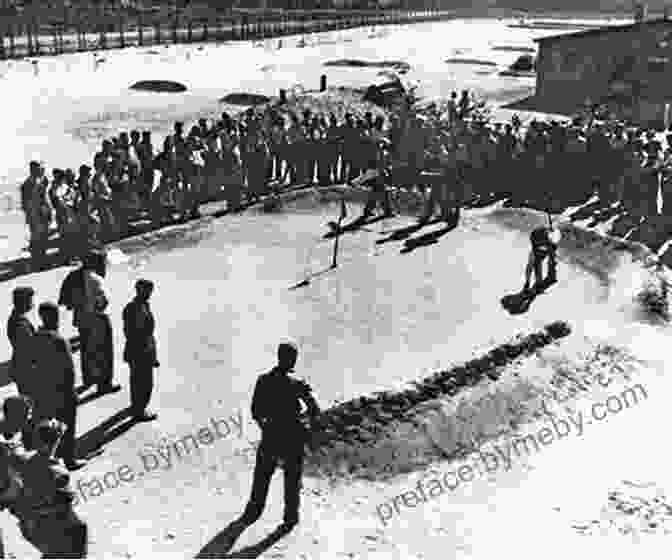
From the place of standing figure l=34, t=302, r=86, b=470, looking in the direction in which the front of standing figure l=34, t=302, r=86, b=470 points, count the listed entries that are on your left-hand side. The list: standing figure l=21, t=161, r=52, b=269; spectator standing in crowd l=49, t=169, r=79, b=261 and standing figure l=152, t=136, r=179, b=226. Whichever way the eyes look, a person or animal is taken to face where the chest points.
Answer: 3

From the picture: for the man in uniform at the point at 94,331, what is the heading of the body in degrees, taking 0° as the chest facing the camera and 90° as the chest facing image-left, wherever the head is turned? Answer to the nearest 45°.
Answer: approximately 270°

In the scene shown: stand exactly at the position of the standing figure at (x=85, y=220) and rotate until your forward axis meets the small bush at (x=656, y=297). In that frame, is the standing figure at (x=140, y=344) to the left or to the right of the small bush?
right

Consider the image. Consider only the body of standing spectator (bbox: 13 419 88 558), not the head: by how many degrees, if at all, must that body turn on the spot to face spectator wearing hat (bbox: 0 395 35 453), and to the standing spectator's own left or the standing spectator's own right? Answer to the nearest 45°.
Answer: approximately 90° to the standing spectator's own left

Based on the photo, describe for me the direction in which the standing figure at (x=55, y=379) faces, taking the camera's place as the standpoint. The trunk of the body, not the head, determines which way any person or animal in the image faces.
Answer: facing to the right of the viewer

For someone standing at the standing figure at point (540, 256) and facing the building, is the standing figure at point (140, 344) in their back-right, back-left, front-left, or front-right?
back-left

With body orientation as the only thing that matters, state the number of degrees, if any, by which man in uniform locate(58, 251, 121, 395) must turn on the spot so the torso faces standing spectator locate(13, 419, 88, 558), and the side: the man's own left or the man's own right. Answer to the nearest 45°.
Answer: approximately 90° to the man's own right
